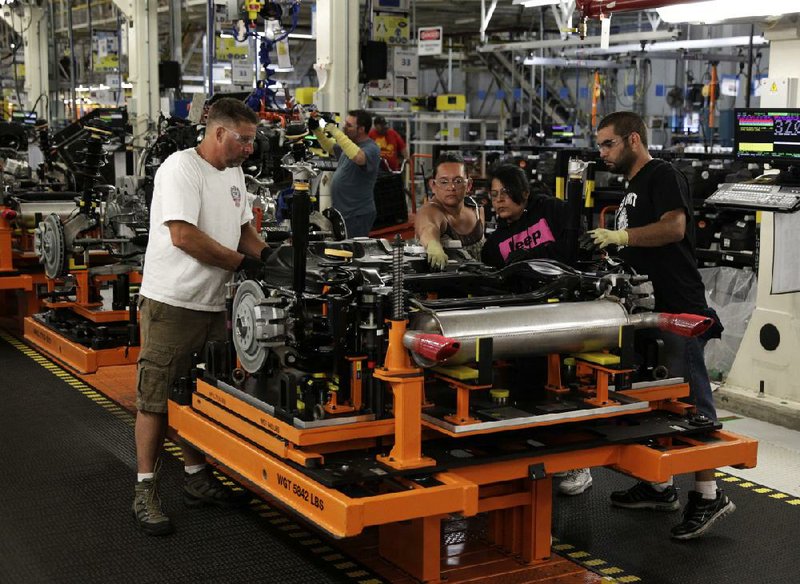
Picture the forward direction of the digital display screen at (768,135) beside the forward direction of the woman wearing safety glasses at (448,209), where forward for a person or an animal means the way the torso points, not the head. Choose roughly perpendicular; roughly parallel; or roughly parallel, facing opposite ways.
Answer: roughly parallel

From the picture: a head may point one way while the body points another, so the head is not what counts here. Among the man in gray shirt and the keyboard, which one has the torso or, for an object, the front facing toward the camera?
the keyboard

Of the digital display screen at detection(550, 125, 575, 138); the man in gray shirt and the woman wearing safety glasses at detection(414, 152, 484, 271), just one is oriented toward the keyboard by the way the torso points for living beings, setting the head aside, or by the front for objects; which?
the digital display screen

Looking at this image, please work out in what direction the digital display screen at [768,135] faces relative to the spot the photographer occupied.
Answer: facing the viewer

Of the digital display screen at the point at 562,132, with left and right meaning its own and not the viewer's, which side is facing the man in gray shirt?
front

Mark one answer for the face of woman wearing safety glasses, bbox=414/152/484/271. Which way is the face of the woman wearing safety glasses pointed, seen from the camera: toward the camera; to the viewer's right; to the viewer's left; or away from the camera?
toward the camera

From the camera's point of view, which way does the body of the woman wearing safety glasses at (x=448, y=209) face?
toward the camera

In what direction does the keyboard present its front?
toward the camera

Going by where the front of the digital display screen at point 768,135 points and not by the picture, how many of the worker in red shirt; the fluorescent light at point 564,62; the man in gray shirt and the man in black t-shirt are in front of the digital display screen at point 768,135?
1

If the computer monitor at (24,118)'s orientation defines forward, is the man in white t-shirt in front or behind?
in front

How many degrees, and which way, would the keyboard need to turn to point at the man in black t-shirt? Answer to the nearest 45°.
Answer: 0° — it already faces them

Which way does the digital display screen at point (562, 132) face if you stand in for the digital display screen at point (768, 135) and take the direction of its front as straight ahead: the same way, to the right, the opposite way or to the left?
the same way

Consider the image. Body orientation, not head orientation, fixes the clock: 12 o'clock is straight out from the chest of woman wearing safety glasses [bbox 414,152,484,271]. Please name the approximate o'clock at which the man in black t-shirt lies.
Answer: The man in black t-shirt is roughly at 10 o'clock from the woman wearing safety glasses.

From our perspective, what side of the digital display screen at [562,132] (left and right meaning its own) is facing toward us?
front

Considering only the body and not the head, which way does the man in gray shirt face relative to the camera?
to the viewer's left

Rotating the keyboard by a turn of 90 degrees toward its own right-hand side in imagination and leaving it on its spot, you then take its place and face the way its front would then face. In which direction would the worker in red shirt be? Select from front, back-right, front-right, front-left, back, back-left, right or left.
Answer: front-right
